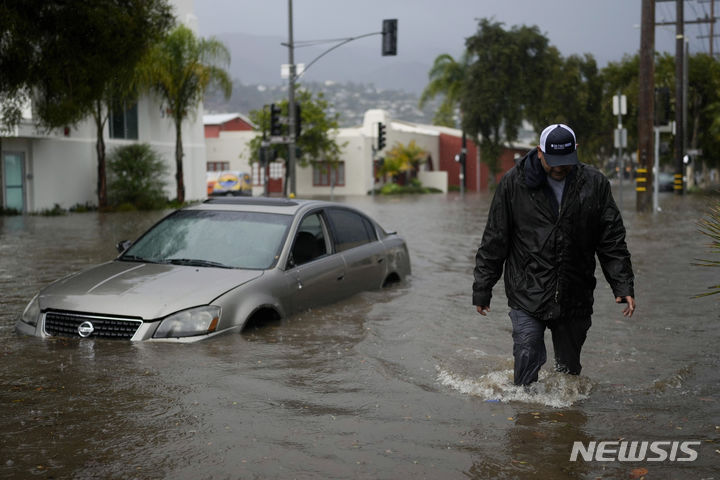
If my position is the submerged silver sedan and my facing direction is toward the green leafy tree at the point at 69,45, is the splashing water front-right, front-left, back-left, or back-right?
back-right

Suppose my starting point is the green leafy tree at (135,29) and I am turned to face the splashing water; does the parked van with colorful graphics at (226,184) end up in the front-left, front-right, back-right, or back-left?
back-left

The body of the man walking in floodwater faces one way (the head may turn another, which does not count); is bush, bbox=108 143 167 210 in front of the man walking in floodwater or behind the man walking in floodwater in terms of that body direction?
behind

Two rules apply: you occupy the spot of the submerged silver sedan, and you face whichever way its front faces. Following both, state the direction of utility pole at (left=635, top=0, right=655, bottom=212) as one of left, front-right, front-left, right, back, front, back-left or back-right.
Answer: back

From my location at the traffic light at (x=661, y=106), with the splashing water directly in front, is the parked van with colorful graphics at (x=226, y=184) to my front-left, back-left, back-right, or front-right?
back-right

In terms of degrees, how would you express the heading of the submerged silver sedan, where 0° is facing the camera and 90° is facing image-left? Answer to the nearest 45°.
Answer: approximately 45°

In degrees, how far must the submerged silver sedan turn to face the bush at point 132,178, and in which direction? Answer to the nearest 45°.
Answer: approximately 135° to its right

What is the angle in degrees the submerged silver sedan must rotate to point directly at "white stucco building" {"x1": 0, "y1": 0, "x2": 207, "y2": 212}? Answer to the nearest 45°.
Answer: approximately 135° to its right

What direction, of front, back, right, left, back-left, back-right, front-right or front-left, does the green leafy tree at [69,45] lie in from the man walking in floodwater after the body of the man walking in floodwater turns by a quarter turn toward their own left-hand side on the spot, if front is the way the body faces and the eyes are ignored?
back-left

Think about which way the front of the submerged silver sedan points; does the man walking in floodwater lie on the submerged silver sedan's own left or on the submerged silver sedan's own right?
on the submerged silver sedan's own left

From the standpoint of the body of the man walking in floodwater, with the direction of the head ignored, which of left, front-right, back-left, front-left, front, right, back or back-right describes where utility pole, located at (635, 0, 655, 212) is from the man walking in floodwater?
back

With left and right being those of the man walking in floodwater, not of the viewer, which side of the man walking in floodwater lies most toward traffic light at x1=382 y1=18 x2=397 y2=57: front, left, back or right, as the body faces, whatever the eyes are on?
back

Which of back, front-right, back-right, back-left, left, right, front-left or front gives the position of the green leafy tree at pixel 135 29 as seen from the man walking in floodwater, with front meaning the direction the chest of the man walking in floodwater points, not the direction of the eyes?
back-right

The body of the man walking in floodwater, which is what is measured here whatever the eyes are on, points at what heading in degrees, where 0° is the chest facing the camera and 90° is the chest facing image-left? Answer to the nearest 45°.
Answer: approximately 0°

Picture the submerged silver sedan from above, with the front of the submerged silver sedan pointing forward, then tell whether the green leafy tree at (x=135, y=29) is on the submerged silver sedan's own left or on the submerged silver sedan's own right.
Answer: on the submerged silver sedan's own right
